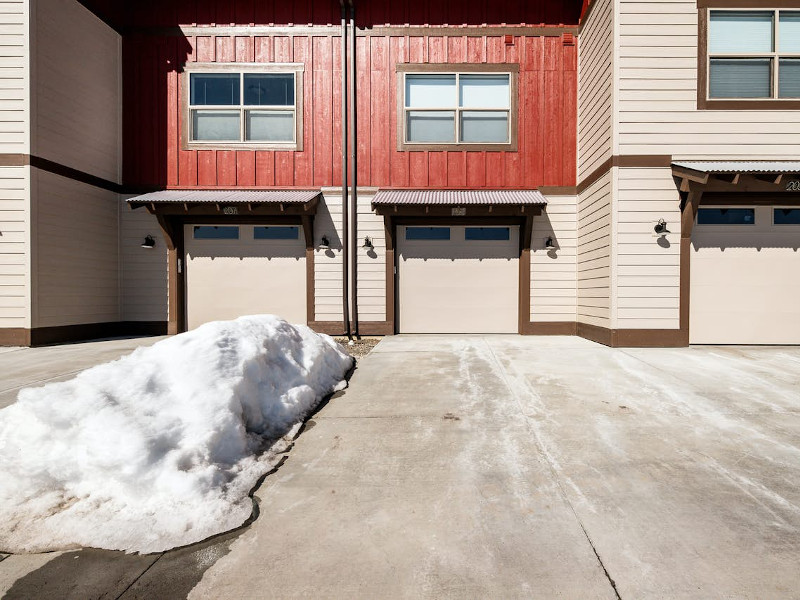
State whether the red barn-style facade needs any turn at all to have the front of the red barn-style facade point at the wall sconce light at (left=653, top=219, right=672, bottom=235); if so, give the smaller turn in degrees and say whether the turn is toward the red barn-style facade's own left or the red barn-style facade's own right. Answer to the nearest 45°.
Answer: approximately 45° to the red barn-style facade's own left

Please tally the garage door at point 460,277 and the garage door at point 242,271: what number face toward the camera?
2

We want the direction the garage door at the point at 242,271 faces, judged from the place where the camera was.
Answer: facing the viewer

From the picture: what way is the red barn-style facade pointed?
toward the camera

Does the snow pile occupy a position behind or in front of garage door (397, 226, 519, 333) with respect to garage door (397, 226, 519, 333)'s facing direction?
in front

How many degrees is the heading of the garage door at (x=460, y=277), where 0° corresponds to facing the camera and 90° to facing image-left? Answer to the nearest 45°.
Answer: approximately 0°

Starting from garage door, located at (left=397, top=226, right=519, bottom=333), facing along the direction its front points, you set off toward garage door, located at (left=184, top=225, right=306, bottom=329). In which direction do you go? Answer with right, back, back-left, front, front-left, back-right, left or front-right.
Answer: right

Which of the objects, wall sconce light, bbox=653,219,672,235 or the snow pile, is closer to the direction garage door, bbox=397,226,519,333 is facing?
the snow pile

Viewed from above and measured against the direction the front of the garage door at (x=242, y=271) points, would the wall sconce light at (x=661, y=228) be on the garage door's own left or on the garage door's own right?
on the garage door's own left
